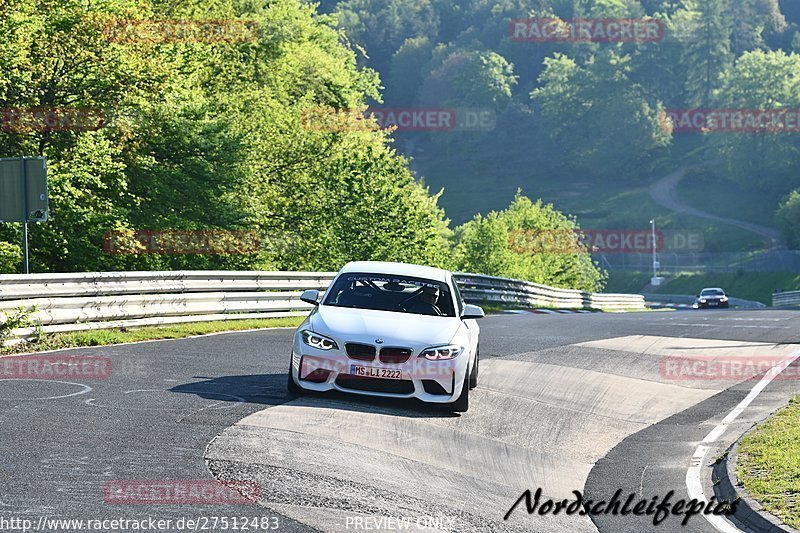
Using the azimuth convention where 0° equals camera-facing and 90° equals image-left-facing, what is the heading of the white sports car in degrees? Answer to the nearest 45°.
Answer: approximately 0°

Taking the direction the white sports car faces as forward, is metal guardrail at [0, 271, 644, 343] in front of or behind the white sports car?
behind
